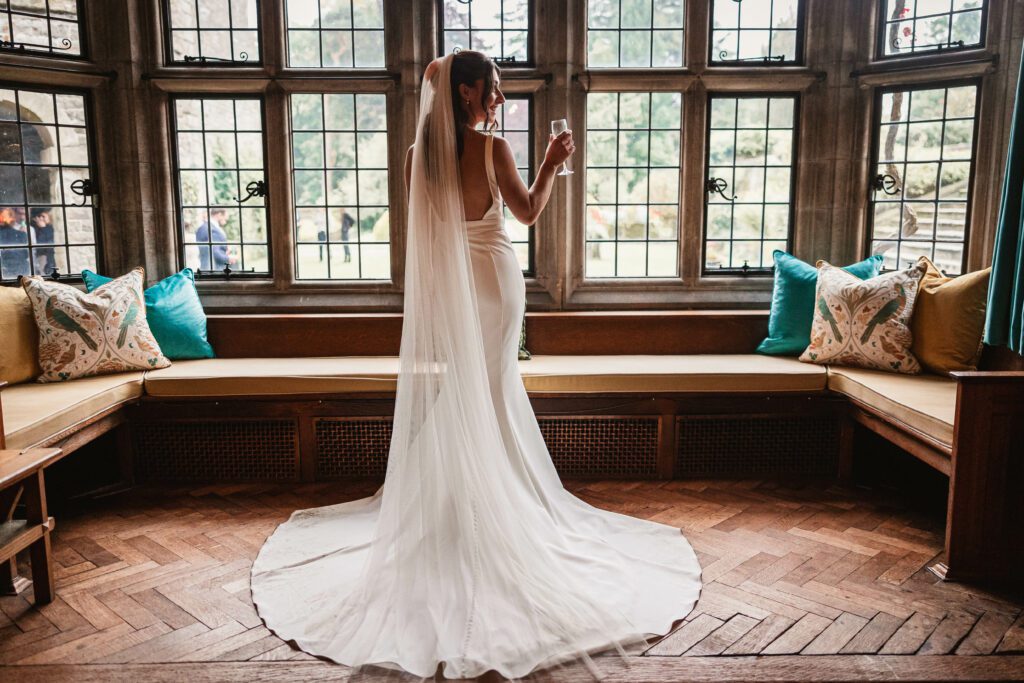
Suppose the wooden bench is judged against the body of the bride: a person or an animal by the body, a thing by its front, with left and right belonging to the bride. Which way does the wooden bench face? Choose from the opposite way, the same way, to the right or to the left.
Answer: the opposite way

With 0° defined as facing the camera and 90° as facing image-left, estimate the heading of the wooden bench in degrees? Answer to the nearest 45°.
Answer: approximately 0°

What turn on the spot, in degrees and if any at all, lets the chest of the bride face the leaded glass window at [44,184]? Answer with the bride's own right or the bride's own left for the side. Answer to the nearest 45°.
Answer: approximately 45° to the bride's own left

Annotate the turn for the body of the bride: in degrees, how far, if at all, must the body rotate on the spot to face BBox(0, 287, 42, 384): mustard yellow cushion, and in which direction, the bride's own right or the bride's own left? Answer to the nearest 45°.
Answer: approximately 45° to the bride's own left

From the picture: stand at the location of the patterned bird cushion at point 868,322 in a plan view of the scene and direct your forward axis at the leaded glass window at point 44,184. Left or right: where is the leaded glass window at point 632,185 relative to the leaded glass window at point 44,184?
right

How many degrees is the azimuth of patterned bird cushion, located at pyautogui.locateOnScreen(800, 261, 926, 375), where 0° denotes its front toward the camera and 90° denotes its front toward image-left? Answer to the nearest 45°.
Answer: approximately 45°

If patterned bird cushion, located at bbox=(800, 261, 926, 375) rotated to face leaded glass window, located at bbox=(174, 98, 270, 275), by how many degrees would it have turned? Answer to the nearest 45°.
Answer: approximately 45° to its right

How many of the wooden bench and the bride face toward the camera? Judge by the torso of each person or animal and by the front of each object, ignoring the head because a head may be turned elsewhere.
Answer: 1

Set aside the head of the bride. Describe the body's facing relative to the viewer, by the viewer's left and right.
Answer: facing away from the viewer
